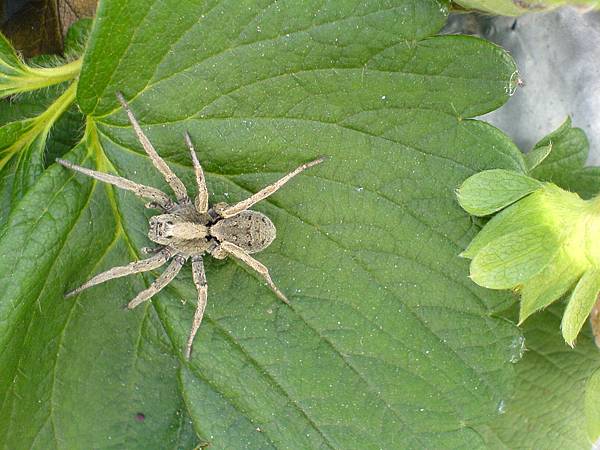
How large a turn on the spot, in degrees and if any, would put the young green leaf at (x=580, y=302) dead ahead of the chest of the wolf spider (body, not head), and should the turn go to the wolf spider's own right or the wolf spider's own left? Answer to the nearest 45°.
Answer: approximately 135° to the wolf spider's own left

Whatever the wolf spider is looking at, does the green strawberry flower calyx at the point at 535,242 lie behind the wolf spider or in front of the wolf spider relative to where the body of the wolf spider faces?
behind

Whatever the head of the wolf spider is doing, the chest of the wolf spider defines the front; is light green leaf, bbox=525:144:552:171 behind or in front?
behind

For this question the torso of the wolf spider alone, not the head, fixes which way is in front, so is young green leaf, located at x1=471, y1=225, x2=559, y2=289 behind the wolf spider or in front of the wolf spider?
behind

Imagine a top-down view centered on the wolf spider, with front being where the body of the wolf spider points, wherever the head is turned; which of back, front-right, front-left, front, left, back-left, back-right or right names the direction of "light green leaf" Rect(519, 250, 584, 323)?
back-left

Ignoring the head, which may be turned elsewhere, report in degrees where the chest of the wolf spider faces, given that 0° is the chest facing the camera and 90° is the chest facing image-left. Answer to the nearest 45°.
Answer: approximately 90°
